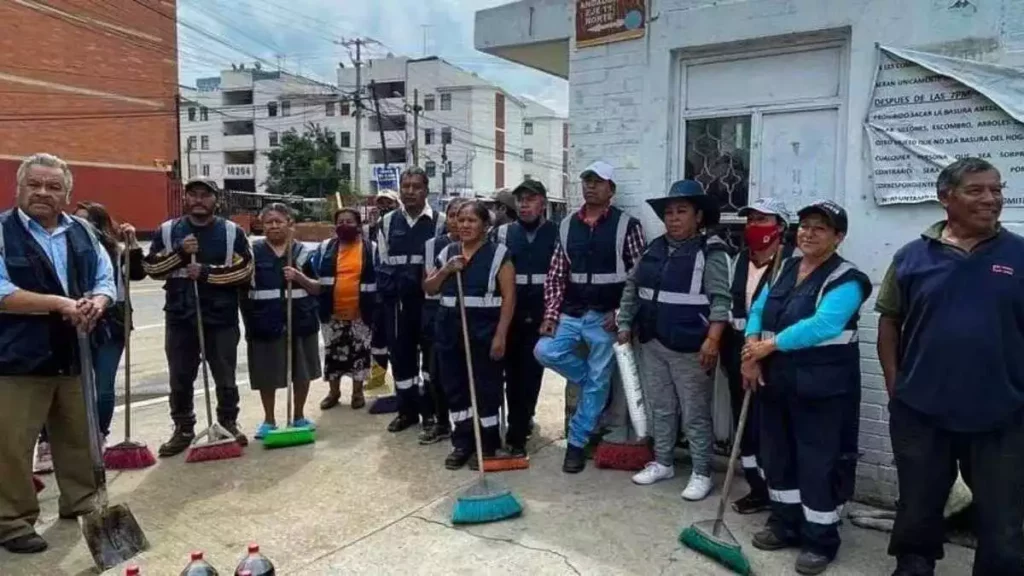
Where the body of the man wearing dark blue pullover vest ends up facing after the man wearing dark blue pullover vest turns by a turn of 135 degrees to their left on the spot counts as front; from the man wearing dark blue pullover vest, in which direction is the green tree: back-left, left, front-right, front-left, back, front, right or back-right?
left

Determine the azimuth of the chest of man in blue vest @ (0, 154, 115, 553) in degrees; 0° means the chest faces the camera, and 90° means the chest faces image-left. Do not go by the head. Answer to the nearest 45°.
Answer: approximately 315°

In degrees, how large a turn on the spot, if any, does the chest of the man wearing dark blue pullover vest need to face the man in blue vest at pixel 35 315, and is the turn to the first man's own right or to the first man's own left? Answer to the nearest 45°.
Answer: approximately 90° to the first man's own right

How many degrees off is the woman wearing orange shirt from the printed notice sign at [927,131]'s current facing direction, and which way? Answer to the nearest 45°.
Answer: approximately 90° to its right

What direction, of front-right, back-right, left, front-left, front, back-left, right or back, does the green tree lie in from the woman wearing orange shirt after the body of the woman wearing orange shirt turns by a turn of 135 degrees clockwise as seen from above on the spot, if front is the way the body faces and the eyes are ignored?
front-right

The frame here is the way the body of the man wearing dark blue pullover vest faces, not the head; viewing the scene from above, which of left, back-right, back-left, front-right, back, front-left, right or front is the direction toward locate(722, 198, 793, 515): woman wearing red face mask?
back-right

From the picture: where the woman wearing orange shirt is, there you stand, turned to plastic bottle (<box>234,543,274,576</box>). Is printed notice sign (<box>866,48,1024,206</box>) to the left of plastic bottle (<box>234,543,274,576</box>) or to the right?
left

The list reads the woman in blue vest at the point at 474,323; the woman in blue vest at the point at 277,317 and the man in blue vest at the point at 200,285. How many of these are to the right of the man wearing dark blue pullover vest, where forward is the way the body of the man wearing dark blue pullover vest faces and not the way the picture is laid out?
3
